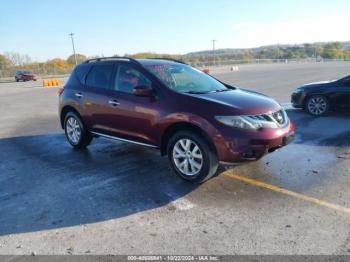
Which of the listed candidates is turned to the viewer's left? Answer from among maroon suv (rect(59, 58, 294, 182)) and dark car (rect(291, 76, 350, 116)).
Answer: the dark car

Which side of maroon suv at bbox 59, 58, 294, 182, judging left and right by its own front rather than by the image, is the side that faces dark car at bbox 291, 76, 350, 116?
left

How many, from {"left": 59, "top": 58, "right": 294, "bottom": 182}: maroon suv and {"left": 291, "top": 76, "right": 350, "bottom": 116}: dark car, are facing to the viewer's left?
1

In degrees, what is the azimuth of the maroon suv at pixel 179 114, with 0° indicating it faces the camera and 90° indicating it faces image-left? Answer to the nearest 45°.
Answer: approximately 315°

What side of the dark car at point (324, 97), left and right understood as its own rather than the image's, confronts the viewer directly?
left

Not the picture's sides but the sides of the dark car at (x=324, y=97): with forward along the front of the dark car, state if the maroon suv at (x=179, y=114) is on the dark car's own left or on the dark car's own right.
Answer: on the dark car's own left

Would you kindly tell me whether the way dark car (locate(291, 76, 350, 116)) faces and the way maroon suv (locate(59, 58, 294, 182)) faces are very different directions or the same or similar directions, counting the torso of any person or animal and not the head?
very different directions
